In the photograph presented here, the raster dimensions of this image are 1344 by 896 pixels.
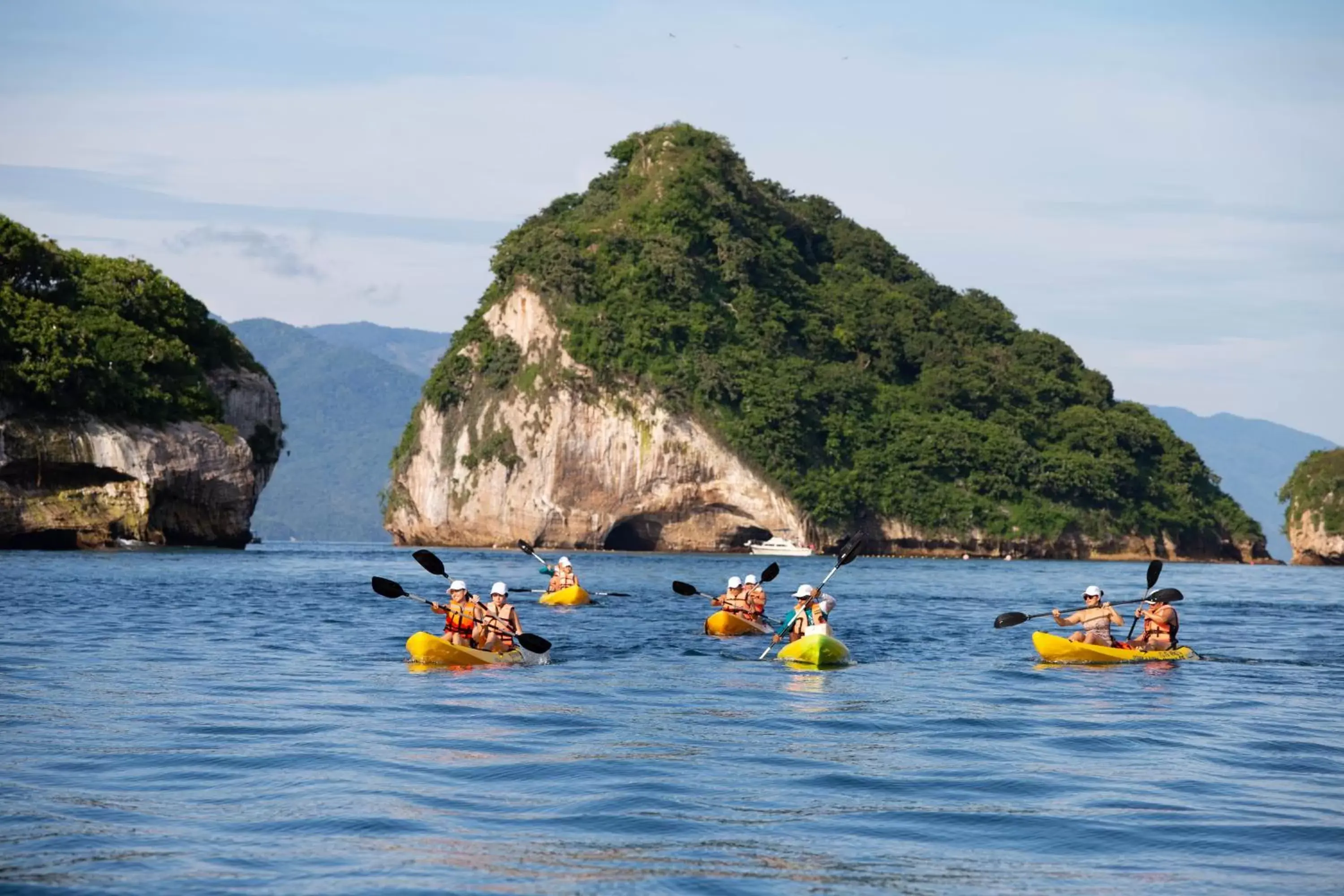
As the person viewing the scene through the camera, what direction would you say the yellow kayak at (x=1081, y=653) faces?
facing to the left of the viewer

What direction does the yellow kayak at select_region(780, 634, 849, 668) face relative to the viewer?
toward the camera

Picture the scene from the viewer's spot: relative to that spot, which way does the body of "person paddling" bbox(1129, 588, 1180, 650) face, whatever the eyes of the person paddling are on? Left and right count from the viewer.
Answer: facing the viewer and to the left of the viewer

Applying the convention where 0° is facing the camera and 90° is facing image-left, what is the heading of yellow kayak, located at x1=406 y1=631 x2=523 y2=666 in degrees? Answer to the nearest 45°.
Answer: approximately 45°

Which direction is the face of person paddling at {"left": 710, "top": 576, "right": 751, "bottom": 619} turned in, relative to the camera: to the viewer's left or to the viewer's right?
to the viewer's left

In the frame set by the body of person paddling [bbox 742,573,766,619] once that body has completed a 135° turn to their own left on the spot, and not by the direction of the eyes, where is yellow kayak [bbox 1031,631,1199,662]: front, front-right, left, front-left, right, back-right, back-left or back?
front-right

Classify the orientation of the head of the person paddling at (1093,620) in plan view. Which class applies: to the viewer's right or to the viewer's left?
to the viewer's left

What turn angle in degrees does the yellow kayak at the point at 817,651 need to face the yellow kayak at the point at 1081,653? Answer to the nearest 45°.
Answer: approximately 90° to its left

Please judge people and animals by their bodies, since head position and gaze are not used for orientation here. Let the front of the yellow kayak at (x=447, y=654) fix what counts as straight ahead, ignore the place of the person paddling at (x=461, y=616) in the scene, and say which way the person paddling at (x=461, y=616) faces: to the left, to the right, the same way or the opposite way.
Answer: the same way

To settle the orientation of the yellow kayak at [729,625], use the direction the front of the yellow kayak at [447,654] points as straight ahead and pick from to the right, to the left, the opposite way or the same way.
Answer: the same way

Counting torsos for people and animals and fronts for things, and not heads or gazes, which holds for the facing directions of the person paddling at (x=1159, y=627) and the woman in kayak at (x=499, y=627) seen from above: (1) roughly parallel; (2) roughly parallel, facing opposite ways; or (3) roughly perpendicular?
roughly parallel

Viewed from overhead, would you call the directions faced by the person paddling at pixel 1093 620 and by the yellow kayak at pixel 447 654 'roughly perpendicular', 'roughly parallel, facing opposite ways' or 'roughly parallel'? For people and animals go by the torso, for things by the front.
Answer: roughly parallel

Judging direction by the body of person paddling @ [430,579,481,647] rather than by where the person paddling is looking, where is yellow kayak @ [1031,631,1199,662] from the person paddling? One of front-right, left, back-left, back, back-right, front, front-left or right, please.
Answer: back-left

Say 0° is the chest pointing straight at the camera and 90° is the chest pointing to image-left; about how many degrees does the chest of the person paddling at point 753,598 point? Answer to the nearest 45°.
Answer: approximately 45°

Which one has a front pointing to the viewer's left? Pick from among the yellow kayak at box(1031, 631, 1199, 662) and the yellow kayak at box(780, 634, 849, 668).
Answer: the yellow kayak at box(1031, 631, 1199, 662)

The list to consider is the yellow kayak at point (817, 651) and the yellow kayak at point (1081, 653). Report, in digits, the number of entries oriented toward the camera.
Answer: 1

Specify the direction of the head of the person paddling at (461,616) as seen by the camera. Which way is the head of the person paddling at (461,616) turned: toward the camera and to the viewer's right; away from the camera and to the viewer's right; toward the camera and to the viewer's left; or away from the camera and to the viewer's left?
toward the camera and to the viewer's left

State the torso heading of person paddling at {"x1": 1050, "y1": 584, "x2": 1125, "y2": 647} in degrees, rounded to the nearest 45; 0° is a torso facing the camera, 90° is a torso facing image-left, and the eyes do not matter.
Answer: approximately 45°
